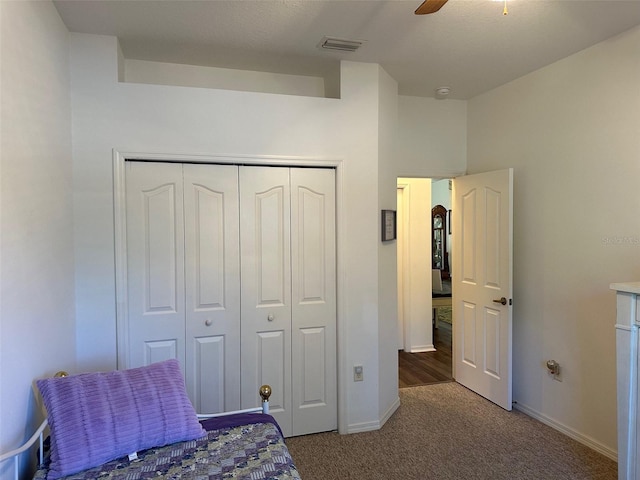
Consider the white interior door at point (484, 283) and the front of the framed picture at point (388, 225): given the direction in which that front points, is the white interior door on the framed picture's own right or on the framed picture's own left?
on the framed picture's own left

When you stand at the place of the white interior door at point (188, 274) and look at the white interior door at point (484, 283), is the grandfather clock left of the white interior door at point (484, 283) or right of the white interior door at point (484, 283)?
left

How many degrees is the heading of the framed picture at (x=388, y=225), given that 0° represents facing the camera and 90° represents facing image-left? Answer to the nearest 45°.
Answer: approximately 315°

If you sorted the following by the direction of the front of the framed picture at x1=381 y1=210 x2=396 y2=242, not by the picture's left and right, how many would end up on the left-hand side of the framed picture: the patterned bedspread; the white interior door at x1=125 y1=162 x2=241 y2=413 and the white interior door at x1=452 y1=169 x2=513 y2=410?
1
